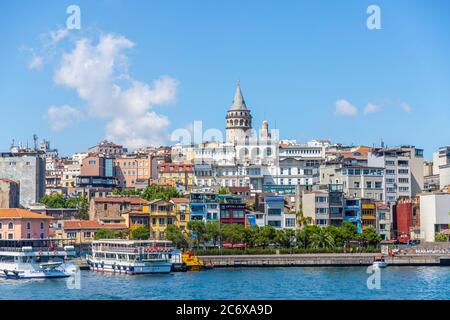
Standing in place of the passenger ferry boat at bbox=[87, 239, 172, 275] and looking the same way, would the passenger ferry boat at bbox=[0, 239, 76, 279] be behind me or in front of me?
in front

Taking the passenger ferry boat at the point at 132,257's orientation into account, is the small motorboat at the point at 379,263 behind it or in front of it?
behind

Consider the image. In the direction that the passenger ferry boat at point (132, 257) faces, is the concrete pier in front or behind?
behind

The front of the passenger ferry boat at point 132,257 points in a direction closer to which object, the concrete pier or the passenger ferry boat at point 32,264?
the passenger ferry boat

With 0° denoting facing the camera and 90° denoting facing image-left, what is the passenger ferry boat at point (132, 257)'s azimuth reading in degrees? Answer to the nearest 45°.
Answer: approximately 90°
